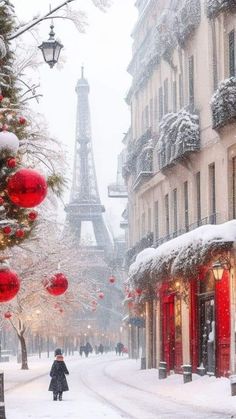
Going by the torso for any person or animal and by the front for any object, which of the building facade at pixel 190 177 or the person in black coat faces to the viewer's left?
the building facade

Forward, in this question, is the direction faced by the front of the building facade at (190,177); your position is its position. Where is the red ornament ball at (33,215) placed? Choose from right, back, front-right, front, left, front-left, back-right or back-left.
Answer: left

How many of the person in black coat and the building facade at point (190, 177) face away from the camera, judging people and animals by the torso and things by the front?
1

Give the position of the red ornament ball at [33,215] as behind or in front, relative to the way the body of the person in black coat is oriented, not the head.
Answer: behind

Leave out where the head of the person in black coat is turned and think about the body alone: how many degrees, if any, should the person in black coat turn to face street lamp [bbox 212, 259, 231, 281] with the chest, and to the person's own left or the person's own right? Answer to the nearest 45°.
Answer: approximately 90° to the person's own right

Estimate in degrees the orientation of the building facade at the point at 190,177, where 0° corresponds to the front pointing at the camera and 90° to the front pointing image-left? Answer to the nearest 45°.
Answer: approximately 90°

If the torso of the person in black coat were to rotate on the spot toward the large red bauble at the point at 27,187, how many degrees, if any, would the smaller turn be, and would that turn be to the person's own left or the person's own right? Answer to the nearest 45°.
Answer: approximately 180°

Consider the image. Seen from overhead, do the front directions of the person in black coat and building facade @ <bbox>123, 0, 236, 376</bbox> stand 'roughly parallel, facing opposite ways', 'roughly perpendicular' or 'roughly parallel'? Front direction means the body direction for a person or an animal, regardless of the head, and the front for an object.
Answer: roughly perpendicular

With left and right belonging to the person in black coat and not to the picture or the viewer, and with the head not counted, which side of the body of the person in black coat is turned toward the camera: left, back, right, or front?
back

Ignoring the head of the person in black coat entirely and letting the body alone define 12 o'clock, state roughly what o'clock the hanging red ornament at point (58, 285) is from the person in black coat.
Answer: The hanging red ornament is roughly at 6 o'clock from the person in black coat.
